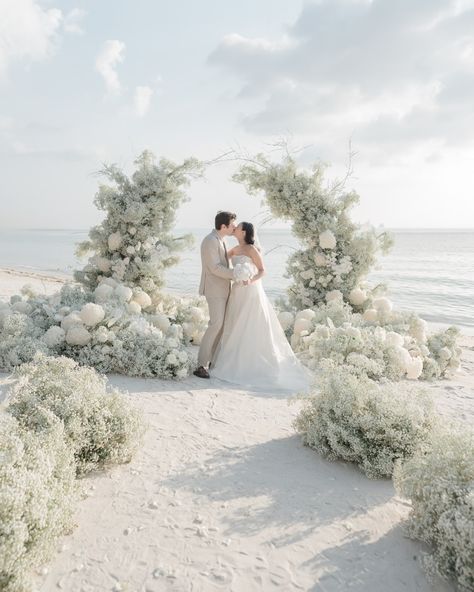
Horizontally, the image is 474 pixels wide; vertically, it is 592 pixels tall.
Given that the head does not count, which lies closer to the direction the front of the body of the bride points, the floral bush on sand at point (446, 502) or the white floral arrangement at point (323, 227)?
the floral bush on sand

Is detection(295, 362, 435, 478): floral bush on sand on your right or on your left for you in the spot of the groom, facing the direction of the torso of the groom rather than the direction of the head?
on your right

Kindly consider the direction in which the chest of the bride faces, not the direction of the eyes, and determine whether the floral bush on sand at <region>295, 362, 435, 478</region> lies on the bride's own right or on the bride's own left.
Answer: on the bride's own left

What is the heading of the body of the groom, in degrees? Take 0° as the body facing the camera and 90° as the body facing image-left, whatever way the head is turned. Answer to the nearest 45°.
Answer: approximately 270°

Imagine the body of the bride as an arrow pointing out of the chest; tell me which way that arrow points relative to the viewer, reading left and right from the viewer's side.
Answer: facing the viewer and to the left of the viewer

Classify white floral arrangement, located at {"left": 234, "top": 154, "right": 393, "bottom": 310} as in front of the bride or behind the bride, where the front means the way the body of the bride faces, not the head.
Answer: behind

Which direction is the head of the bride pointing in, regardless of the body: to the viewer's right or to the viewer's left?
to the viewer's left

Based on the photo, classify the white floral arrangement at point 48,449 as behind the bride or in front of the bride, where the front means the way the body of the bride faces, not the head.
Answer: in front

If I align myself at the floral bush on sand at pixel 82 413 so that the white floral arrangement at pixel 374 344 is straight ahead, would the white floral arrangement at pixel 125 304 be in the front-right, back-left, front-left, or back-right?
front-left

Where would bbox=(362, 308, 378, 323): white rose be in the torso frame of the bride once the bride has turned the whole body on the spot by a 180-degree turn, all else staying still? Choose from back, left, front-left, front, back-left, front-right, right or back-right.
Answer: front

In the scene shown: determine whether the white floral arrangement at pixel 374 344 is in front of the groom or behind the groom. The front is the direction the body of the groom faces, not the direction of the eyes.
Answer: in front

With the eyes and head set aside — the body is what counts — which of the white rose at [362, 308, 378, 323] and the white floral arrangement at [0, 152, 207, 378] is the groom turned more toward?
the white rose

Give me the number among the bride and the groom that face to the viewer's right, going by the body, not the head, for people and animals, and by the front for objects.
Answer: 1

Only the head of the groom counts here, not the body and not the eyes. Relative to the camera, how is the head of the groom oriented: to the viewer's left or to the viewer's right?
to the viewer's right

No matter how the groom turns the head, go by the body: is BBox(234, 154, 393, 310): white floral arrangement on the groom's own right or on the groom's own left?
on the groom's own left
